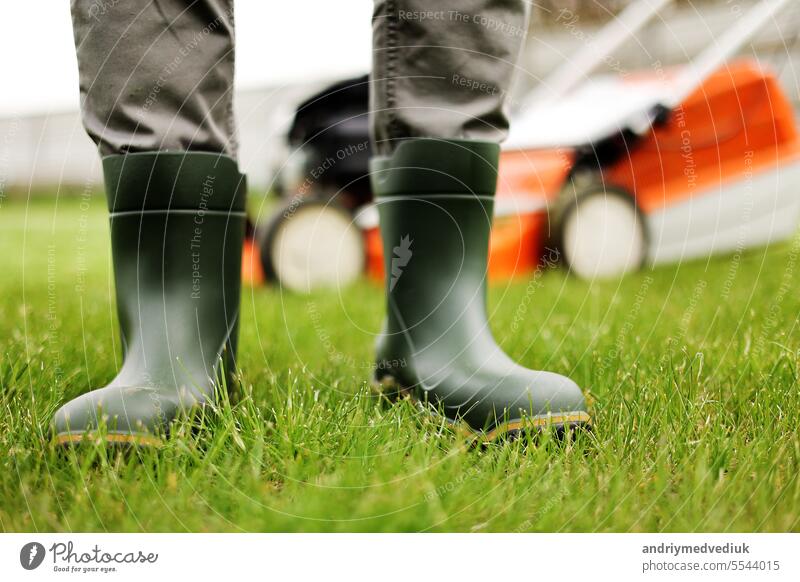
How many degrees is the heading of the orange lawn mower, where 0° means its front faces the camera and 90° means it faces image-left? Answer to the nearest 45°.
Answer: approximately 90°
